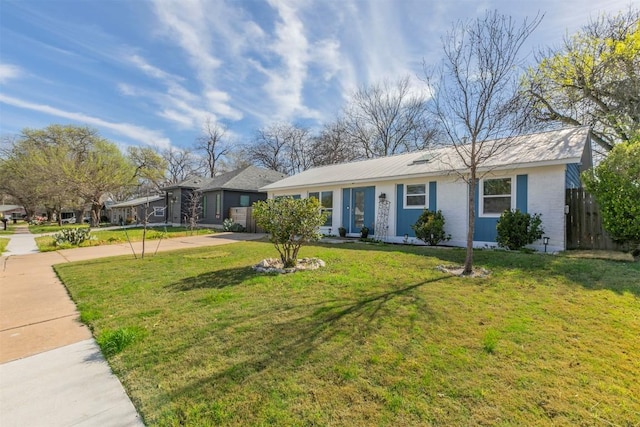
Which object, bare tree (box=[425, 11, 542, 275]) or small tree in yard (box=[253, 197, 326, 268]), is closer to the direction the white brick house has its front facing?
the small tree in yard

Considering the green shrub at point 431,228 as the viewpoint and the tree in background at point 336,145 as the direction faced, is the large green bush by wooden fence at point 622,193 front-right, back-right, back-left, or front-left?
back-right

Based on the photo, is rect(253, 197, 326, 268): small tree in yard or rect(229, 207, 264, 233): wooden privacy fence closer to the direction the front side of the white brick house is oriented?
the small tree in yard

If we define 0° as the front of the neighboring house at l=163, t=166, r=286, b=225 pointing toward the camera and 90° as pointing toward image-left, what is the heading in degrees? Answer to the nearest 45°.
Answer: approximately 45°

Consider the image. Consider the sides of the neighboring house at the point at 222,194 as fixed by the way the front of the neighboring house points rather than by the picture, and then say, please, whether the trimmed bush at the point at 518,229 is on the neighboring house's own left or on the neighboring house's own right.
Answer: on the neighboring house's own left

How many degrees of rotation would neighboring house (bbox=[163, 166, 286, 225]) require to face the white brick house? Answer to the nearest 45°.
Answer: approximately 90° to its left

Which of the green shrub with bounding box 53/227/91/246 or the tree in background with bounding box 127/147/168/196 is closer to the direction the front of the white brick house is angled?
the green shrub

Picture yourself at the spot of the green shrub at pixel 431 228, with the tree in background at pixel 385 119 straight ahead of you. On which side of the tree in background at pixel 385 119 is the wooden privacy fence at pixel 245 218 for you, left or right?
left

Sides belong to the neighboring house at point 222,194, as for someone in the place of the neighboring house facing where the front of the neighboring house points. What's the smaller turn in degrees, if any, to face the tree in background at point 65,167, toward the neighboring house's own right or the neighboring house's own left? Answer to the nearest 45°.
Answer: approximately 90° to the neighboring house's own right

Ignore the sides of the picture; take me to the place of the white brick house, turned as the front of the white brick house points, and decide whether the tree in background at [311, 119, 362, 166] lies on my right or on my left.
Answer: on my right

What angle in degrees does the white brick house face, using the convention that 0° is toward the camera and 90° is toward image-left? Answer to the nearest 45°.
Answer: approximately 45°

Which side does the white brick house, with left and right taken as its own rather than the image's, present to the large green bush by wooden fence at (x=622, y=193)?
left

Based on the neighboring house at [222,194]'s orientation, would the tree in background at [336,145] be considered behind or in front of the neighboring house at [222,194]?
behind
